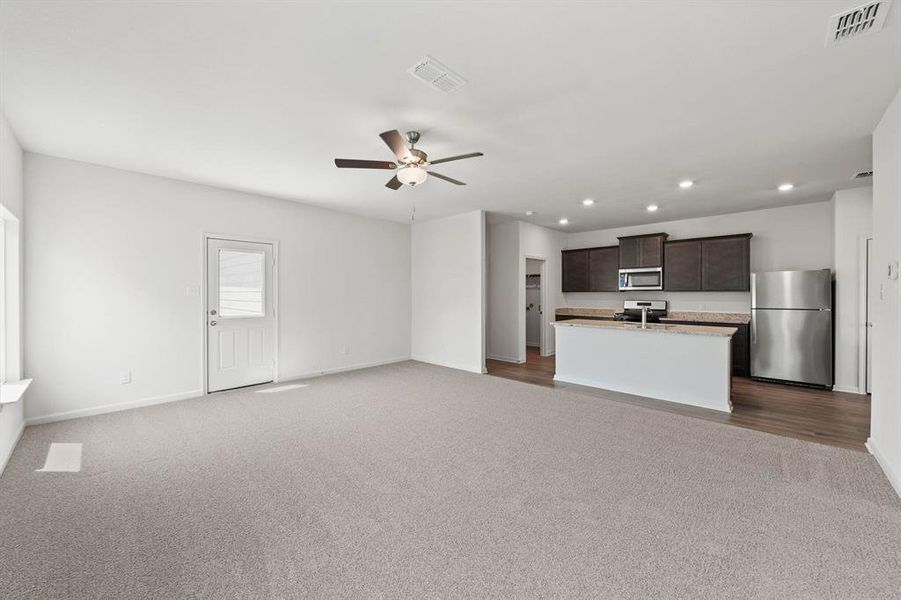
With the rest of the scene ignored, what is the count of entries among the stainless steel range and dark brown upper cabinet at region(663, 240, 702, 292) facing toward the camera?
2

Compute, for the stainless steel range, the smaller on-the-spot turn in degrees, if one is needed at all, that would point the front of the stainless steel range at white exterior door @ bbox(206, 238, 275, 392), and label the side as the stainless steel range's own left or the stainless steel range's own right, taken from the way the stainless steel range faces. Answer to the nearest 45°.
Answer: approximately 45° to the stainless steel range's own right

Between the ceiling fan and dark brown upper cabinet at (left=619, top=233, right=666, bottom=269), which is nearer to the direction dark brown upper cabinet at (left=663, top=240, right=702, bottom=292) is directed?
the ceiling fan

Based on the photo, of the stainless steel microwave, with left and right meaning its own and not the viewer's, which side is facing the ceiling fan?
front

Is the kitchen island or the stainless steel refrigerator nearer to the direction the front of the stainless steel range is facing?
the kitchen island

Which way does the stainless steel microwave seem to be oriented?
toward the camera

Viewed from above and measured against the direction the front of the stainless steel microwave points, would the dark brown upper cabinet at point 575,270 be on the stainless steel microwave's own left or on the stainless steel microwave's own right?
on the stainless steel microwave's own right

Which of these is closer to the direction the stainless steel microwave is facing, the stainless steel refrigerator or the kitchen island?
the kitchen island

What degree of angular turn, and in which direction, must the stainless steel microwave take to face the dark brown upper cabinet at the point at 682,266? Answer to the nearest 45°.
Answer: approximately 90° to its left

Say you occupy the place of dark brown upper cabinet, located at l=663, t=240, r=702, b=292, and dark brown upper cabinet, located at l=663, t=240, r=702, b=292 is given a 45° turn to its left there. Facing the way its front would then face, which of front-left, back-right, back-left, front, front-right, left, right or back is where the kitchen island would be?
front-right

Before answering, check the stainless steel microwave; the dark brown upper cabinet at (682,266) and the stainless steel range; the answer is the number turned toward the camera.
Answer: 3

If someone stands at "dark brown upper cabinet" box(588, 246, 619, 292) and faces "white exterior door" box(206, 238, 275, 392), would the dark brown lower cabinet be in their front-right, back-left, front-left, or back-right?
back-left

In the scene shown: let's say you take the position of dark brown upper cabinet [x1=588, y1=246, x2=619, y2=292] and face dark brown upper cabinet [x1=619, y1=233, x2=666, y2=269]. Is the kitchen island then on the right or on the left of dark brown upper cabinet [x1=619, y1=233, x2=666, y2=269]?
right
